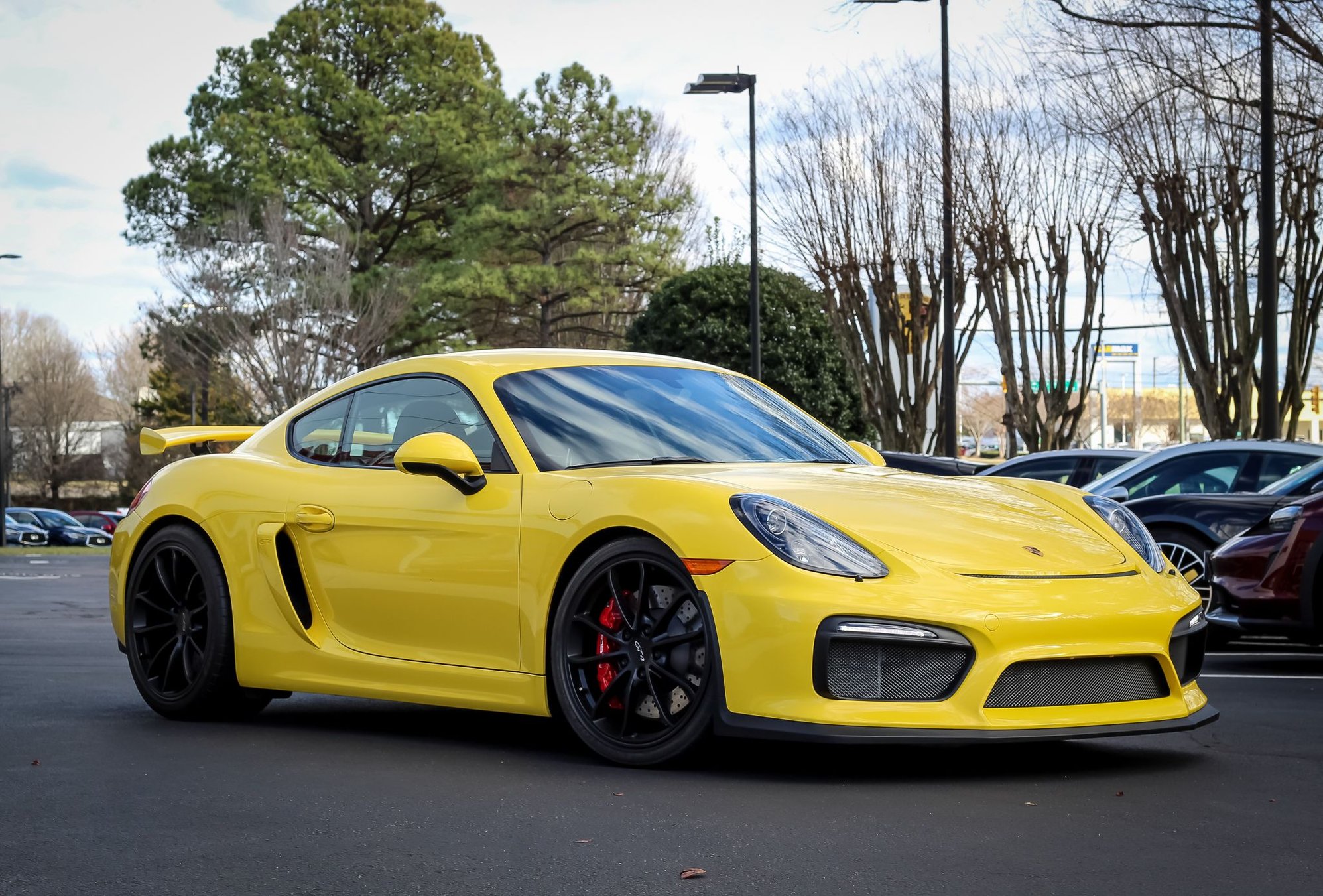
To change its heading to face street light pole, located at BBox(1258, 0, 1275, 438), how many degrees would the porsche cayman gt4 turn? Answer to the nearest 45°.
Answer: approximately 90° to its left

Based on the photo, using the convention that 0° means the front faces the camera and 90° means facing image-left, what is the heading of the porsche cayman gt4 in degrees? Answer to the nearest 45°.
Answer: approximately 315°

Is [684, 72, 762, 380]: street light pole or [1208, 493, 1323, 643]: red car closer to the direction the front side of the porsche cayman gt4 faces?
the red car

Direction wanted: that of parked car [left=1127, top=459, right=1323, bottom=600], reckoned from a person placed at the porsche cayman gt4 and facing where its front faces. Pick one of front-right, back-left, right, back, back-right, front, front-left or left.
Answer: left

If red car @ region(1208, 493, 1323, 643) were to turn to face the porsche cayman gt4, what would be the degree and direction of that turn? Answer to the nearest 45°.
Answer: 0° — it already faces it

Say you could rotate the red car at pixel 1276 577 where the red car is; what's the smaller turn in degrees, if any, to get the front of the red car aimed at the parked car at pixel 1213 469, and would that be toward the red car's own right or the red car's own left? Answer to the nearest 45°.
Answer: approximately 135° to the red car's own right

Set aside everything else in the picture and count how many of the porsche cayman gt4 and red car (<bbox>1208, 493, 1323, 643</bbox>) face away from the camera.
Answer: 0

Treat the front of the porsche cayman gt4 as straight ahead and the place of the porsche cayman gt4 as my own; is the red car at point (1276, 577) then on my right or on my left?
on my left

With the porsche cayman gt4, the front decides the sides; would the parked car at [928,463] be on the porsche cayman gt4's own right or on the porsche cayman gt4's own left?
on the porsche cayman gt4's own left

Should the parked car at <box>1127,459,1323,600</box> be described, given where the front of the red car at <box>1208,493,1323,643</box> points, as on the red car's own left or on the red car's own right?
on the red car's own right

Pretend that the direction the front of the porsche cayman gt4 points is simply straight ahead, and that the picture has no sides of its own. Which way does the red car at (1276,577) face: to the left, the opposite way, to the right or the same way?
to the right

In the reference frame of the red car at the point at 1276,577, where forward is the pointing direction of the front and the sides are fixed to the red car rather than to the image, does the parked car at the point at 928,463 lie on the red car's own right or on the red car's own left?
on the red car's own right

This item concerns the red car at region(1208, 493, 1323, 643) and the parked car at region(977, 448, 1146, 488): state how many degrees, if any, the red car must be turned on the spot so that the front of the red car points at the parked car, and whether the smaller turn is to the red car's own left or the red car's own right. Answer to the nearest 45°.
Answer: approximately 135° to the red car's own right

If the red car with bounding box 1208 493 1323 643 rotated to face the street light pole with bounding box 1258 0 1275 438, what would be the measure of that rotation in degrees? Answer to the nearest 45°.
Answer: approximately 135° to its right
